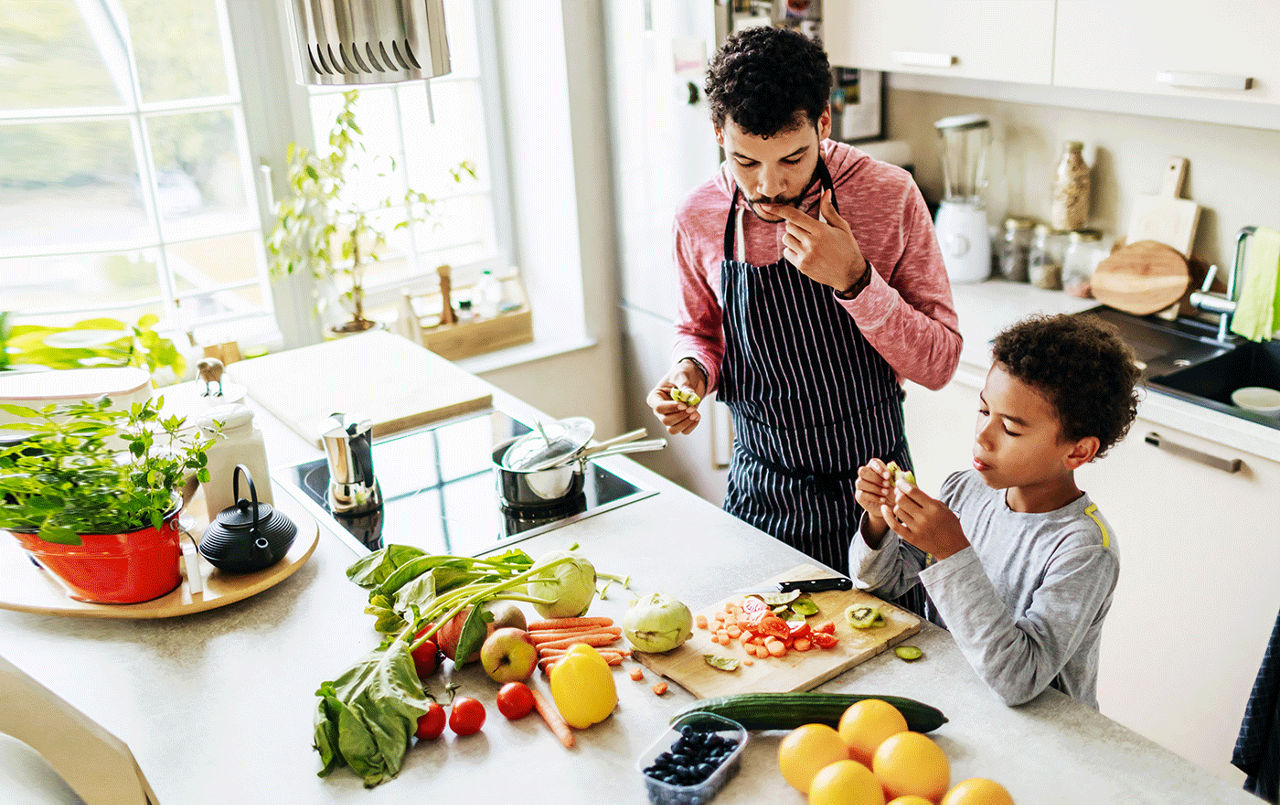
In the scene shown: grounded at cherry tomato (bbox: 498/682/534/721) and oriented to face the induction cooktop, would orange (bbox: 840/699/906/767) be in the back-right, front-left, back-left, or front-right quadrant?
back-right

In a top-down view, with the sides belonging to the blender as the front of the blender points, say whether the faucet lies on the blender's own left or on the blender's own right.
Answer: on the blender's own left

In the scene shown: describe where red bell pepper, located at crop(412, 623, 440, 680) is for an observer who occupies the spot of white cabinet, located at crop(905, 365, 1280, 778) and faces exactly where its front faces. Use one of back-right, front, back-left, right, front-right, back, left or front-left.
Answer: front

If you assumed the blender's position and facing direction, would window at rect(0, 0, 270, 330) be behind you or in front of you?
in front

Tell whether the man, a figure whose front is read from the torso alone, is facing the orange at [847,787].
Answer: yes

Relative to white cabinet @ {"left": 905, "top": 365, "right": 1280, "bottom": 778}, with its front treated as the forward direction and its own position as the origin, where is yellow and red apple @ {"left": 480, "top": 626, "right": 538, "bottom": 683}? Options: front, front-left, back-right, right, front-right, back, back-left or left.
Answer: front

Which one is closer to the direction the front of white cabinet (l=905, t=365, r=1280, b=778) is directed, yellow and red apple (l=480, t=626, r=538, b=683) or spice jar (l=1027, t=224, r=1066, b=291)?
the yellow and red apple

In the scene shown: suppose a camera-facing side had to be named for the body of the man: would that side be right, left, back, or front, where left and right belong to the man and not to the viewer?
front

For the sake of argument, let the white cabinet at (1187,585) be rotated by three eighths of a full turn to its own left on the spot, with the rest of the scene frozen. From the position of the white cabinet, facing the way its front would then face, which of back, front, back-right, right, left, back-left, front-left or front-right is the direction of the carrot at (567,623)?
back-right

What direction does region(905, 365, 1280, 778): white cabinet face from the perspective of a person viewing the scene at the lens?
facing the viewer and to the left of the viewer

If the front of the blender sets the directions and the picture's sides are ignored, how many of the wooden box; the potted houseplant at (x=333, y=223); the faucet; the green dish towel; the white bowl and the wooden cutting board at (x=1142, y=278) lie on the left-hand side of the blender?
4

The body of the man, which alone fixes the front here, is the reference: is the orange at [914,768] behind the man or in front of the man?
in front

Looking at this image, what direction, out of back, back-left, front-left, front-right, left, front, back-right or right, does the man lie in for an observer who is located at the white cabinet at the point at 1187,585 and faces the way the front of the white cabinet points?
front

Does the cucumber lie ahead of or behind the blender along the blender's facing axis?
ahead
